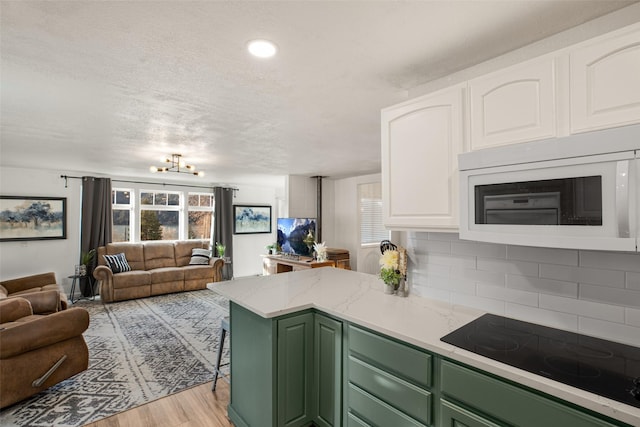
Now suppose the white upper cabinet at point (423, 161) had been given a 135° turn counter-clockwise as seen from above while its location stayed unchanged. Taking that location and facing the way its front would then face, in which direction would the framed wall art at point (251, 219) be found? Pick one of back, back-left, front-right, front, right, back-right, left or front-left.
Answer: back-left

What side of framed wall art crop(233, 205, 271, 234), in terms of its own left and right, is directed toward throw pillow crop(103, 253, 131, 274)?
right

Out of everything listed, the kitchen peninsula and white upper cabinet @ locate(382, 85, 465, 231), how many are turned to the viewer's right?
0

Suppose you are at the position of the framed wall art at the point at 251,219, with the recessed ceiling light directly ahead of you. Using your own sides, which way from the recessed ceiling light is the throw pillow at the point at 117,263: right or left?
right

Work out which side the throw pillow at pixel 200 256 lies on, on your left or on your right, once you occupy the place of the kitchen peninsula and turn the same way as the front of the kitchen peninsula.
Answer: on your right

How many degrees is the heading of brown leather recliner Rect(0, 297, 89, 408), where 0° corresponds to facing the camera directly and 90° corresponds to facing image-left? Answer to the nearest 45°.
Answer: approximately 225°

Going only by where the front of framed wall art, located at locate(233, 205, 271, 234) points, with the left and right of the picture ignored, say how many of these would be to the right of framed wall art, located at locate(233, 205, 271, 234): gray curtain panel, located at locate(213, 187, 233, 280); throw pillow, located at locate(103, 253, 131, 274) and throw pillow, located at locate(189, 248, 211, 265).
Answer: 3

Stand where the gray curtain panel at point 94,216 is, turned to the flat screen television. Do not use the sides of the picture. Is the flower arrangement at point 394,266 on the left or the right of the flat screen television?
right

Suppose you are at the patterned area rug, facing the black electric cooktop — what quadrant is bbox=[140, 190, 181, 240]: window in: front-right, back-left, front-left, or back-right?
back-left
